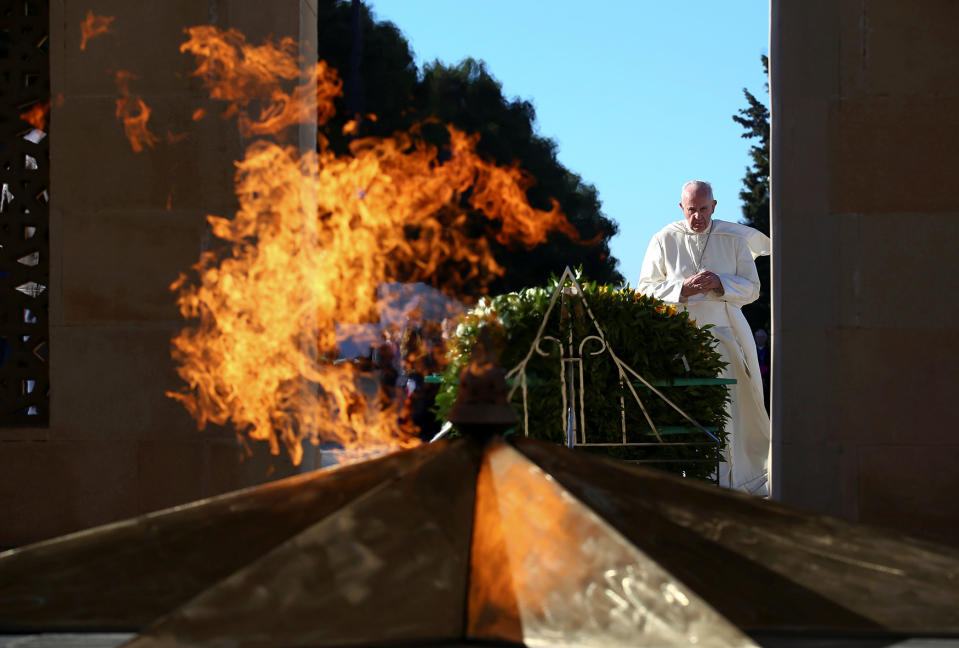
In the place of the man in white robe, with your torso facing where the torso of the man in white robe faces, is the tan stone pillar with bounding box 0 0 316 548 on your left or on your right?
on your right

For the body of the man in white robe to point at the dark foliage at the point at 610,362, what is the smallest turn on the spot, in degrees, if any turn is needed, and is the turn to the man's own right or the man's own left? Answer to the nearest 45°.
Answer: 0° — they already face it

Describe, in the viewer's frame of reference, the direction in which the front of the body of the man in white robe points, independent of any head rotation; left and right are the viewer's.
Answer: facing the viewer

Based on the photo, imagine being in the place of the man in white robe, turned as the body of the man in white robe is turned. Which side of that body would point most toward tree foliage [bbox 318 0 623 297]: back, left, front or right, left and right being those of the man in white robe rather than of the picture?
back

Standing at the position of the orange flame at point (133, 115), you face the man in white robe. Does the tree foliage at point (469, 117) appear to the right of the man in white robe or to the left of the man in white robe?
left

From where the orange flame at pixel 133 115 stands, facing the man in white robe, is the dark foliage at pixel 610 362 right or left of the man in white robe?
right

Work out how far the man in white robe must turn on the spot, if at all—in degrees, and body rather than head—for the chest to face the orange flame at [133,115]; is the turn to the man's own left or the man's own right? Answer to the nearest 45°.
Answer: approximately 45° to the man's own right

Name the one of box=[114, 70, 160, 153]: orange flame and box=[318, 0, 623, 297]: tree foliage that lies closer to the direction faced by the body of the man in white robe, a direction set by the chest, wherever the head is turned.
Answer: the orange flame

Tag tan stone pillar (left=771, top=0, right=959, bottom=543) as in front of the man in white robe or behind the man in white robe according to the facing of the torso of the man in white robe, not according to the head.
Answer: in front
